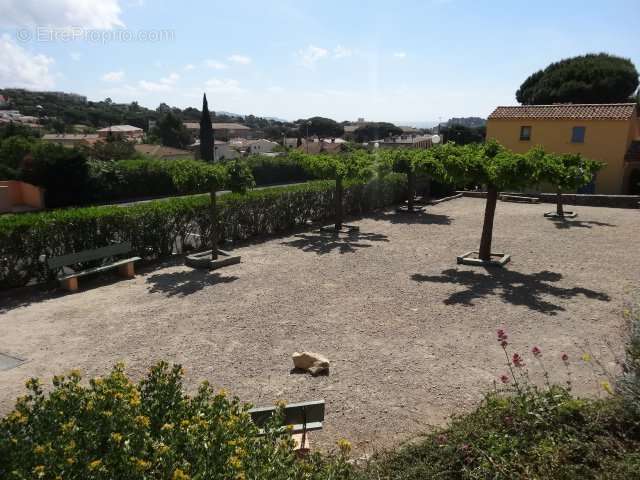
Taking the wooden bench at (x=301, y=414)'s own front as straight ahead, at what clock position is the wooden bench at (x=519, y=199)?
the wooden bench at (x=519, y=199) is roughly at 1 o'clock from the wooden bench at (x=301, y=414).

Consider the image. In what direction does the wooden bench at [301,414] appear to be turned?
away from the camera

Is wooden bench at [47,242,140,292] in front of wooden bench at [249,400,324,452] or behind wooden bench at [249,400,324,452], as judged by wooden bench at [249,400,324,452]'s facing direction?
in front

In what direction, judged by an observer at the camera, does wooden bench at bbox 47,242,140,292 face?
facing the viewer and to the right of the viewer

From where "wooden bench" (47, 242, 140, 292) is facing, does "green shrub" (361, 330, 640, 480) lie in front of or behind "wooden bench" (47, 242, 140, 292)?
in front

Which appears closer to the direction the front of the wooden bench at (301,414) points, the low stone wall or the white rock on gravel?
the white rock on gravel

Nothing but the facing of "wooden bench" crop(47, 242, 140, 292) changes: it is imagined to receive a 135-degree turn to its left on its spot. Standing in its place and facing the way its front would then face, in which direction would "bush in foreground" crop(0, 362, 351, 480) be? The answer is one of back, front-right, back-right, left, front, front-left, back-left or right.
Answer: back

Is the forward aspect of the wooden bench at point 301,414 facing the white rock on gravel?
yes

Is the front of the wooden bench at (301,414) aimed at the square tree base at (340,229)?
yes

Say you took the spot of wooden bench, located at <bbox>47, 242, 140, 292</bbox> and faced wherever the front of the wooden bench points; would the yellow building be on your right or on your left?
on your left

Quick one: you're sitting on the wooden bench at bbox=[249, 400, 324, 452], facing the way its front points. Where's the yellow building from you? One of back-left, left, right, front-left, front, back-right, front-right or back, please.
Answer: front-right

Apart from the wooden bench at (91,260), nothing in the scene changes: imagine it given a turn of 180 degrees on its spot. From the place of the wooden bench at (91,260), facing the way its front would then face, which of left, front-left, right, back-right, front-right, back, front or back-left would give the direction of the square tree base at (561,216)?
back-right

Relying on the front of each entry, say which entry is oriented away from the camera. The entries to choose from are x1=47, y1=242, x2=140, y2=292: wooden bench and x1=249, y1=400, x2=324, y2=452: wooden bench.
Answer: x1=249, y1=400, x2=324, y2=452: wooden bench

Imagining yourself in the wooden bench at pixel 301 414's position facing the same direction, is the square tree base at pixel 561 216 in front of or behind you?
in front

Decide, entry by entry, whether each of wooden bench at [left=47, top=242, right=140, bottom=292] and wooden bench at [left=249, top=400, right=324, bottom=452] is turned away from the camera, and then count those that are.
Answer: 1
